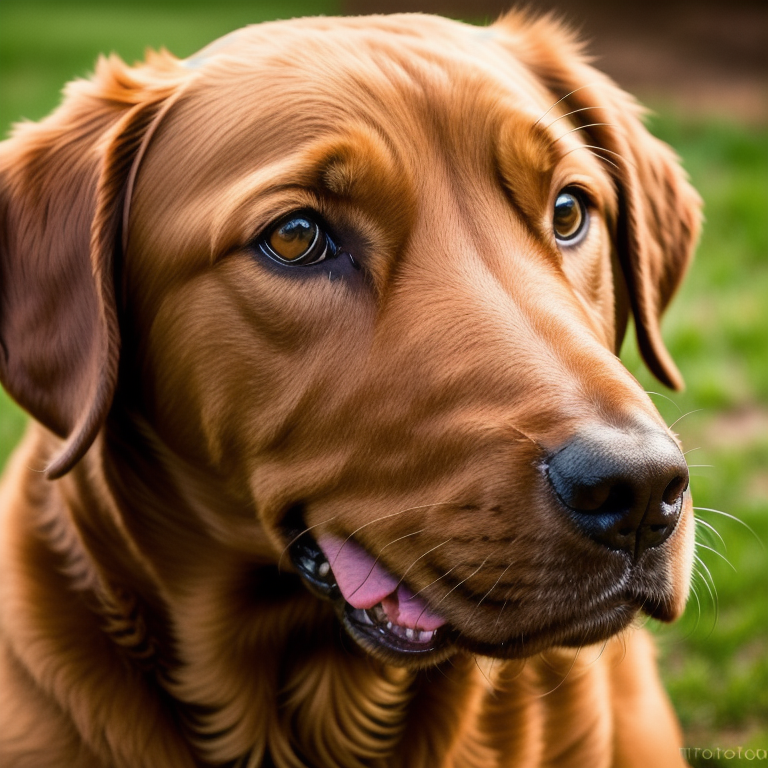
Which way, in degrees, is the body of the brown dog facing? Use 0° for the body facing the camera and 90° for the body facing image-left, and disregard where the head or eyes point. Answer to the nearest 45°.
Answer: approximately 315°
